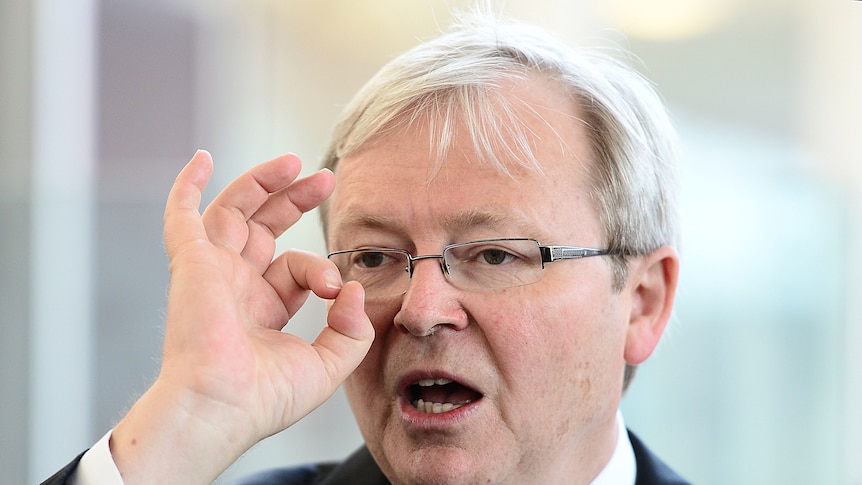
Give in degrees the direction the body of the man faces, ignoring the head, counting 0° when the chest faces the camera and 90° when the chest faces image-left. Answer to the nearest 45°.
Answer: approximately 45°
